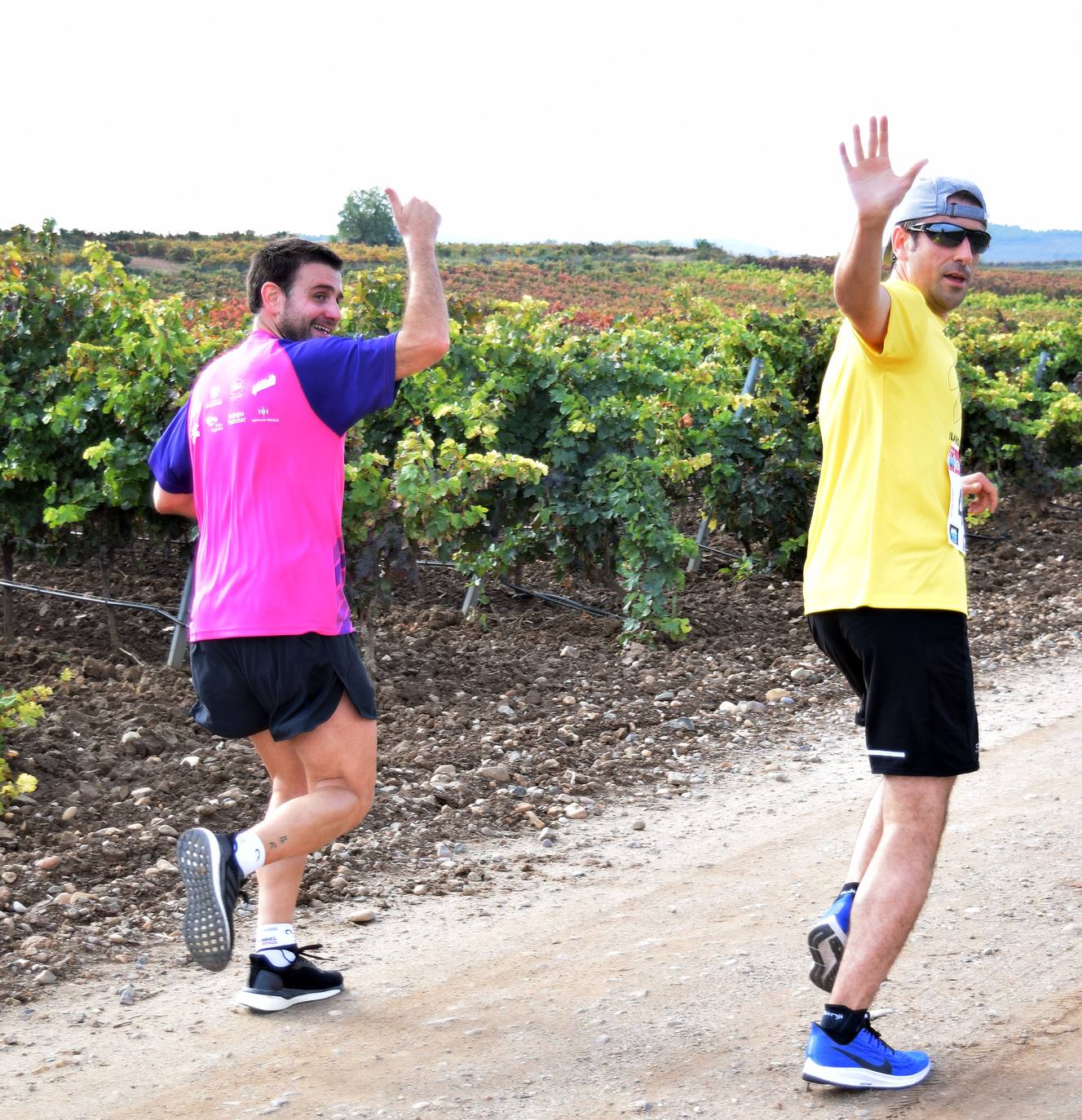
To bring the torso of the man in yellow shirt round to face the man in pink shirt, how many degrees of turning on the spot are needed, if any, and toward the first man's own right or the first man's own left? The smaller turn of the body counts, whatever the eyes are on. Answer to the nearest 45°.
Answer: approximately 180°

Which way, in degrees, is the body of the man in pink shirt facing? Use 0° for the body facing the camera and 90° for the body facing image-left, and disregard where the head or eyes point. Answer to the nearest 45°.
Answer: approximately 225°

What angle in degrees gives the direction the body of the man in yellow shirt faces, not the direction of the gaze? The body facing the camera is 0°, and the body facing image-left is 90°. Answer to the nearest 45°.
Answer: approximately 270°

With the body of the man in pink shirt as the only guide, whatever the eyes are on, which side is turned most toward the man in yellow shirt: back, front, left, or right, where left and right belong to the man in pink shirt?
right
